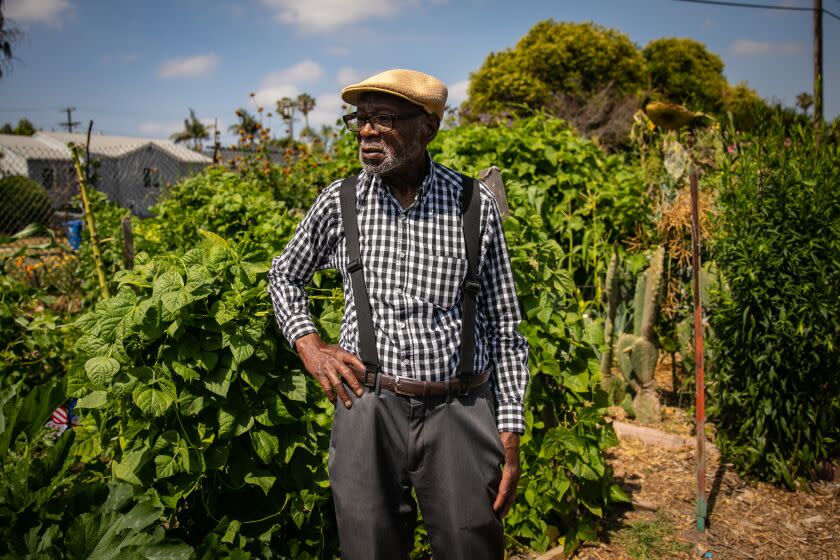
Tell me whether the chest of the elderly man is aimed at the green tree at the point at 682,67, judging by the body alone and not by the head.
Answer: no

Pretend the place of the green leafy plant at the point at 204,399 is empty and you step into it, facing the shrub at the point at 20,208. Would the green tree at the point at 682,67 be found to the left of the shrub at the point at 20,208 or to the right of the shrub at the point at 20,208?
right

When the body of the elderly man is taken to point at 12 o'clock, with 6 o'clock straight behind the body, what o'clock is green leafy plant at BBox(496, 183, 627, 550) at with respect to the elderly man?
The green leafy plant is roughly at 7 o'clock from the elderly man.

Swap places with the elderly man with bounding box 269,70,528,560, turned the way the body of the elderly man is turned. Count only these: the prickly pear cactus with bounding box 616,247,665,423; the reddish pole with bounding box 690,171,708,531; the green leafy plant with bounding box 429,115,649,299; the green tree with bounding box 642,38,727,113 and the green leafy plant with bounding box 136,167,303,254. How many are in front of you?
0

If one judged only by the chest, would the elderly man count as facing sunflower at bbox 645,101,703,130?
no

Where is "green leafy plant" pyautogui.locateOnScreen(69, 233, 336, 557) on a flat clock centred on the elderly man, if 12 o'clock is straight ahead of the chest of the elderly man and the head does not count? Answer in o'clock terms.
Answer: The green leafy plant is roughly at 4 o'clock from the elderly man.

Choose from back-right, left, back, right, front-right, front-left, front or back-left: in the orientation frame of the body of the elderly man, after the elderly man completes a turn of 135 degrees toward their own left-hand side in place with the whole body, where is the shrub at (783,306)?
front

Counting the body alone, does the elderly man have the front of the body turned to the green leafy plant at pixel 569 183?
no

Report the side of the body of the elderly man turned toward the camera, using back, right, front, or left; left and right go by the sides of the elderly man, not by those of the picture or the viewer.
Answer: front

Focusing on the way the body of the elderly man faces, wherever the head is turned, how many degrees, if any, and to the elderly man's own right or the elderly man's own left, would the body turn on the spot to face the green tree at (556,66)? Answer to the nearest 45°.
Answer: approximately 180°
